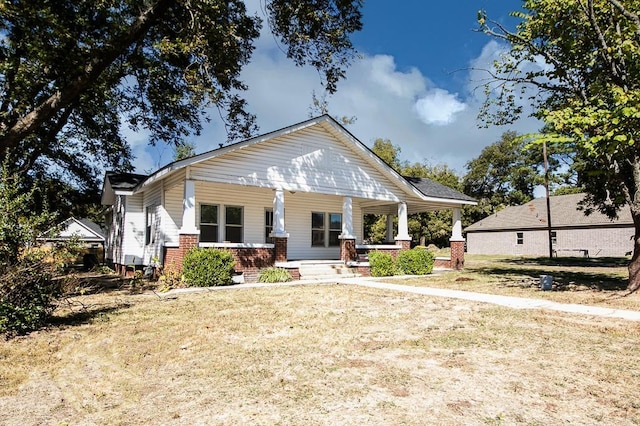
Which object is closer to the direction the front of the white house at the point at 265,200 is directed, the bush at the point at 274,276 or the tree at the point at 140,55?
the bush

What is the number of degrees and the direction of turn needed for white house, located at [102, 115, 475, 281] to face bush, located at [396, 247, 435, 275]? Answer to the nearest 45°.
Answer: approximately 45° to its left

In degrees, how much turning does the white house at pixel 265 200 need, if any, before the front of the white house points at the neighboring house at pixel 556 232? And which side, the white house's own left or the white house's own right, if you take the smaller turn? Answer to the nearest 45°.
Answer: approximately 90° to the white house's own left

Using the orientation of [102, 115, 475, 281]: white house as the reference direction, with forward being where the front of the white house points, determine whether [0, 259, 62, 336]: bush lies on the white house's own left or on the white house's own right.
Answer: on the white house's own right

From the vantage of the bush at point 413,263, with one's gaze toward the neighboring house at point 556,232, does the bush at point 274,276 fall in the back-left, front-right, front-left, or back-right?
back-left

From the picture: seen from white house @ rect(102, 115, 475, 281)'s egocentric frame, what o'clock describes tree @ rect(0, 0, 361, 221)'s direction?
The tree is roughly at 3 o'clock from the white house.

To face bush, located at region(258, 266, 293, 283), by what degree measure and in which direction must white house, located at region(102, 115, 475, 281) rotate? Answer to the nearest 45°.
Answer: approximately 45° to its right

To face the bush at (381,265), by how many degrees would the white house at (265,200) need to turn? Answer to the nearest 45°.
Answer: approximately 45° to its left

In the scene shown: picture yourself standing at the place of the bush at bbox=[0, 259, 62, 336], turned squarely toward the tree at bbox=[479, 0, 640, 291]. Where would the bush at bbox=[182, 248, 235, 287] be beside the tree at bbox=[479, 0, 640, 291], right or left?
left
